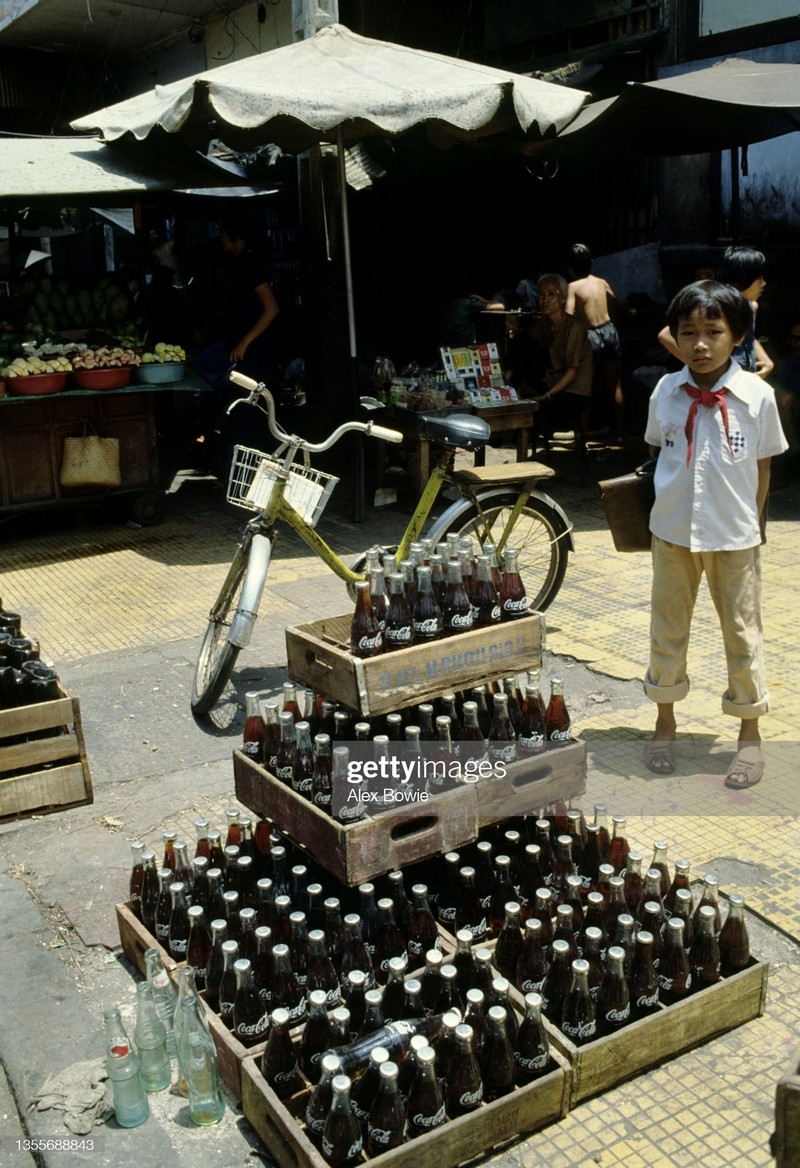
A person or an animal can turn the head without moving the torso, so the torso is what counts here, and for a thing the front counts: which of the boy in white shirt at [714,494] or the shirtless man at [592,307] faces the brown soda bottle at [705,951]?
the boy in white shirt

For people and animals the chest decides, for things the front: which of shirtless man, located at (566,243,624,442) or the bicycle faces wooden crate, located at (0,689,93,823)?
the bicycle

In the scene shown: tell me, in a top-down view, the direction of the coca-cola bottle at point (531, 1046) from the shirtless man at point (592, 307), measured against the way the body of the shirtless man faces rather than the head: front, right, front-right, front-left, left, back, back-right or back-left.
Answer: back

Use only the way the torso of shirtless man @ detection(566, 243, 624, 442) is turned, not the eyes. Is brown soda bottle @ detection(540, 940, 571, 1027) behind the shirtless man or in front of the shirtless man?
behind

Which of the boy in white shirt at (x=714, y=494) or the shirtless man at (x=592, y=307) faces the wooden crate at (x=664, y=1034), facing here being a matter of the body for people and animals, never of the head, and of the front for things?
the boy in white shirt

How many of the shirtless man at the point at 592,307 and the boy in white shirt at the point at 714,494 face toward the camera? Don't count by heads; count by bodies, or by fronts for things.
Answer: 1

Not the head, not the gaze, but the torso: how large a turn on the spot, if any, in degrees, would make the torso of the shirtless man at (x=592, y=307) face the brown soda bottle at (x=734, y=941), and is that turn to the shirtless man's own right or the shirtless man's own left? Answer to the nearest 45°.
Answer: approximately 180°

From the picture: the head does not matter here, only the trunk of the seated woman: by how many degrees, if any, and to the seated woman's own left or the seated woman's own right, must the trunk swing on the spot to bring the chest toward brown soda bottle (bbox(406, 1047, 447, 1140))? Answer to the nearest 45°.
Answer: approximately 45° to the seated woman's own left

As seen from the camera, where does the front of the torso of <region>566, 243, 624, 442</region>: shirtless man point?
away from the camera

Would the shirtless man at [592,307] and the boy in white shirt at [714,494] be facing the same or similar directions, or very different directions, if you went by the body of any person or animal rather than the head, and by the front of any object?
very different directions

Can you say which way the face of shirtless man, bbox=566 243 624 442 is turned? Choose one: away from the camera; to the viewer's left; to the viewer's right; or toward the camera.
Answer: away from the camera
